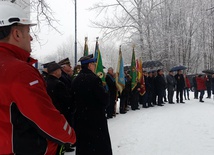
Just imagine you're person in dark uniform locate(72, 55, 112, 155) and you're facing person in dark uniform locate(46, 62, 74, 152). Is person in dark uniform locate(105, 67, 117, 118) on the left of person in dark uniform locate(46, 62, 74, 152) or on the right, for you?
right

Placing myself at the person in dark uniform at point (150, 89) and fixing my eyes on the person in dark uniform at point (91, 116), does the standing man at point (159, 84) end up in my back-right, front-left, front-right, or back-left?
back-left

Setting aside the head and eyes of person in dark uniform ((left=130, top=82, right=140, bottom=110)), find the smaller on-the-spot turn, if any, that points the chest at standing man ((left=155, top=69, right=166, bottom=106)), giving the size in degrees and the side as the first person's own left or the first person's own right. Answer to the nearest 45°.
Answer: approximately 45° to the first person's own left

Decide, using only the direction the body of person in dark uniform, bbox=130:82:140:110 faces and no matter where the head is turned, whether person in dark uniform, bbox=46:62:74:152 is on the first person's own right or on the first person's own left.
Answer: on the first person's own right

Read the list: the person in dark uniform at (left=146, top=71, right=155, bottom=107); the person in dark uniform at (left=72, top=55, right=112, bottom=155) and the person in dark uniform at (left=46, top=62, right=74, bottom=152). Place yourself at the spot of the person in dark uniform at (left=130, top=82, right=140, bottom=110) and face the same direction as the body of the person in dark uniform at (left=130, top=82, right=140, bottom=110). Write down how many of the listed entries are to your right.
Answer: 2

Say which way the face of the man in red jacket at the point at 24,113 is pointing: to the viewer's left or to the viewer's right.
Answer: to the viewer's right

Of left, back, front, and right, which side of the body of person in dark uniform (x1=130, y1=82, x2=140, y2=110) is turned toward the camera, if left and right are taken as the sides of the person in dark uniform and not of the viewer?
right

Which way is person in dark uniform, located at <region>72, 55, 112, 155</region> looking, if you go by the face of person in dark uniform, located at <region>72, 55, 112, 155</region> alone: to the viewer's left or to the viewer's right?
to the viewer's right

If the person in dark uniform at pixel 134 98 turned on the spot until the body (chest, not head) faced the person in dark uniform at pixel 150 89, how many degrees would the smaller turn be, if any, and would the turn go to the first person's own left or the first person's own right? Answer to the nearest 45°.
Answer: approximately 45° to the first person's own left

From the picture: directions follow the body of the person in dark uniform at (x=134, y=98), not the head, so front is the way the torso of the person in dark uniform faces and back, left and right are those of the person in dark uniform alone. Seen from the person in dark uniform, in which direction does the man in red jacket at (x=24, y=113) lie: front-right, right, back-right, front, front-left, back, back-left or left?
right

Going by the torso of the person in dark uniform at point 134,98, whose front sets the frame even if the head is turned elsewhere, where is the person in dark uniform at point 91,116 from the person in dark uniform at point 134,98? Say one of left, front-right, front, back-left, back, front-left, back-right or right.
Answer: right
